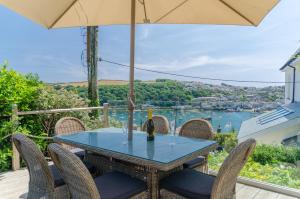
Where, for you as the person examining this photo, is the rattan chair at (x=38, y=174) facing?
facing away from the viewer and to the right of the viewer

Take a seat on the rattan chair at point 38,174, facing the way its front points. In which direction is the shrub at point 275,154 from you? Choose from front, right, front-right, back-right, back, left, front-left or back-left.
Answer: front-right

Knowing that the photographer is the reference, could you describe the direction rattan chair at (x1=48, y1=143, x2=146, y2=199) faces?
facing away from the viewer and to the right of the viewer

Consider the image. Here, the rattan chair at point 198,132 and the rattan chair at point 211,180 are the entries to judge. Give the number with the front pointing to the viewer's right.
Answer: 0

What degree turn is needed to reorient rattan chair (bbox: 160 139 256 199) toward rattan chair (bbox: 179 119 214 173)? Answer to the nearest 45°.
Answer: approximately 45° to its right

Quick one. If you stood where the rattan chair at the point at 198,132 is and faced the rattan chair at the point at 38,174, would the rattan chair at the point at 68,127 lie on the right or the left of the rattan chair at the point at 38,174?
right

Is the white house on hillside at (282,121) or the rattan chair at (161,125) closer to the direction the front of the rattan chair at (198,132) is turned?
the rattan chair

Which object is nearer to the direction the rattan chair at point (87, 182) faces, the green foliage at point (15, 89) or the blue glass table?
the blue glass table

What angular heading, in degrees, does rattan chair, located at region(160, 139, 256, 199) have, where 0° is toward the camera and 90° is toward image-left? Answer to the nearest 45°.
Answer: approximately 135°

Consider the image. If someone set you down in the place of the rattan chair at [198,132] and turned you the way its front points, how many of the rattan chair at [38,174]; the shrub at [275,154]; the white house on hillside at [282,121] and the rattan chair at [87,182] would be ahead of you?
2

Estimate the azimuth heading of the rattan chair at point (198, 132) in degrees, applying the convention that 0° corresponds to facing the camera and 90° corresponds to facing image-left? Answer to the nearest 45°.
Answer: approximately 45°

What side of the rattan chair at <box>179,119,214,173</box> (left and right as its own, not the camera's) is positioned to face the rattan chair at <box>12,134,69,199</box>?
front

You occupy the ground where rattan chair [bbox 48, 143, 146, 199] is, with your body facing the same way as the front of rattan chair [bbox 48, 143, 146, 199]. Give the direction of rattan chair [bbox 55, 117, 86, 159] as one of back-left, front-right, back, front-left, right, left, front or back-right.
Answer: front-left

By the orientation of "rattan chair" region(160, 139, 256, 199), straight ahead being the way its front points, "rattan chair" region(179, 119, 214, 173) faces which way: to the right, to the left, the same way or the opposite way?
to the left

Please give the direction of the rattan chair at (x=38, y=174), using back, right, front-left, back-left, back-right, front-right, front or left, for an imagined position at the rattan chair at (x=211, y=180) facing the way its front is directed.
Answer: front-left
